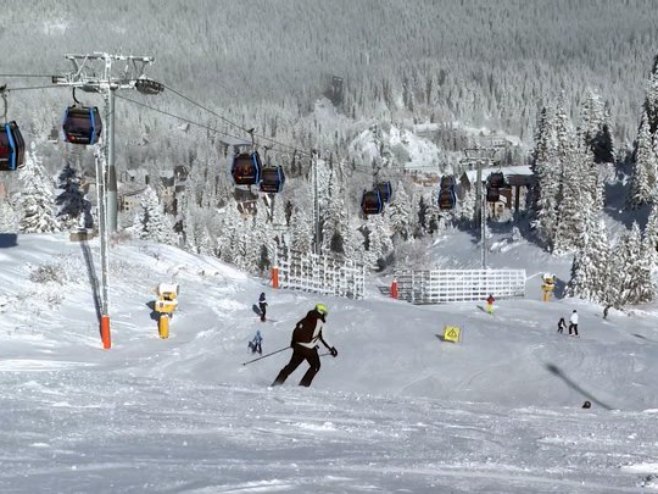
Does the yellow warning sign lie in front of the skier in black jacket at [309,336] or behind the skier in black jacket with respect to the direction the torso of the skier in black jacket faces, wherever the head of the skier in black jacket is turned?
in front

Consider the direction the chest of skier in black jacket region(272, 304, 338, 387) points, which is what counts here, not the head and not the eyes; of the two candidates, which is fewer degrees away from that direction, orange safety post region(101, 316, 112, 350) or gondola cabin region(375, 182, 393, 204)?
the gondola cabin

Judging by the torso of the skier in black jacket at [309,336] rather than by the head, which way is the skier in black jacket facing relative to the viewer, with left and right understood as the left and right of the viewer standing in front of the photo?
facing away from the viewer and to the right of the viewer

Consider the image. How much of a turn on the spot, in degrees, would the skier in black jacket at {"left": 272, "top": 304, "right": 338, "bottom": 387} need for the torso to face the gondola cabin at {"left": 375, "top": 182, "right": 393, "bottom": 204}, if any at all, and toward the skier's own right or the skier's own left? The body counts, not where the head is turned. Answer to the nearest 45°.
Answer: approximately 45° to the skier's own left

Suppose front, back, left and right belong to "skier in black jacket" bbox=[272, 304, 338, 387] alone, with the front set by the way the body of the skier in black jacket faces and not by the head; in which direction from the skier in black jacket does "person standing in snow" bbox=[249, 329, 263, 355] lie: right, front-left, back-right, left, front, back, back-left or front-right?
front-left

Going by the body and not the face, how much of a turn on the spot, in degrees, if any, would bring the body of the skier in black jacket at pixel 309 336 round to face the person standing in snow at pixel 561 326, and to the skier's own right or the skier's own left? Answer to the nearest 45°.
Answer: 0° — they already face them

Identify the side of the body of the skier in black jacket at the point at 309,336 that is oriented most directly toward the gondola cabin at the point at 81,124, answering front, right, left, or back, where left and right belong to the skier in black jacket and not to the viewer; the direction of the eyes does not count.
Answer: left

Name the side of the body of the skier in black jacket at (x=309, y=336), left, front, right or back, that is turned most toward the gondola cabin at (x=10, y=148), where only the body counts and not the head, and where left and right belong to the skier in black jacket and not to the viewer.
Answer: left

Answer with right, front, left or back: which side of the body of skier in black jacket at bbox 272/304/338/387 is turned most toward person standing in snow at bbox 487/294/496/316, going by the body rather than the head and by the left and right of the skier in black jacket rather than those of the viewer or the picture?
front

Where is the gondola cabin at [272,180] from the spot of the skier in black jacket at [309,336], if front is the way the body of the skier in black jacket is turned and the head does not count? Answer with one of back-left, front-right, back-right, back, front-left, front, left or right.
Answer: front-left

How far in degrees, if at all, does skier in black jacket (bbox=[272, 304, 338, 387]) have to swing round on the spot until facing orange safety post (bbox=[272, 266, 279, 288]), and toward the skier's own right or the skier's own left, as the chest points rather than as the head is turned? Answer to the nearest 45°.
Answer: approximately 45° to the skier's own left
